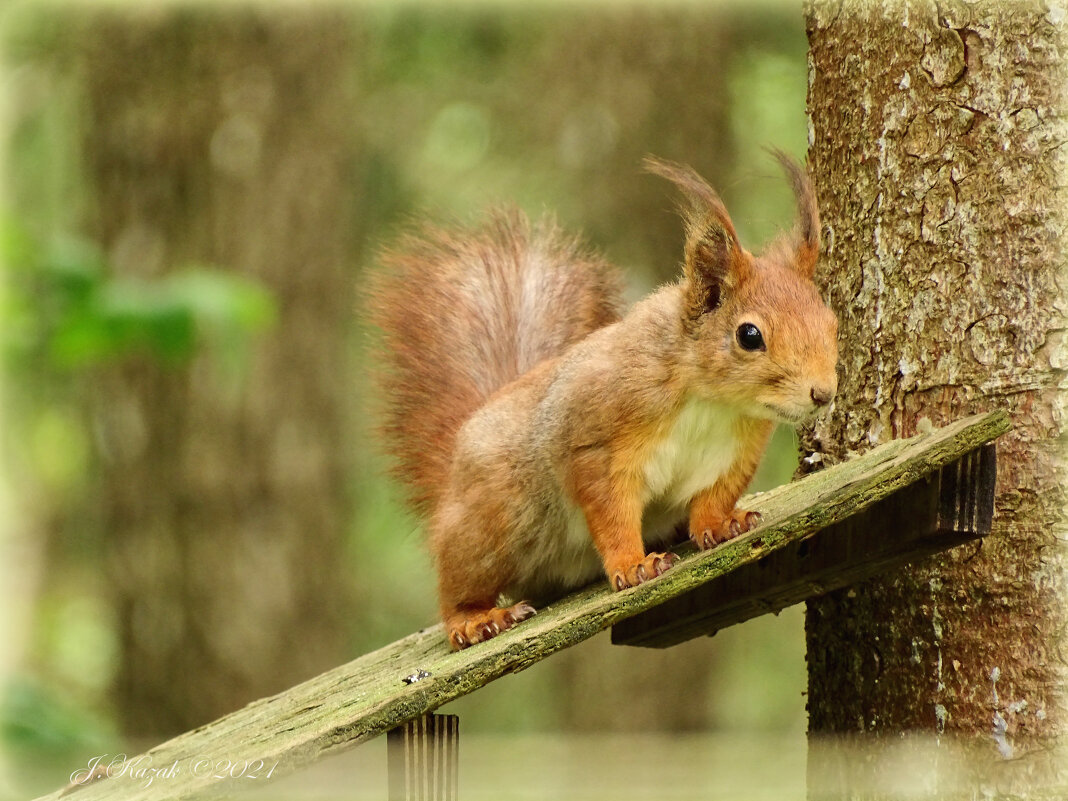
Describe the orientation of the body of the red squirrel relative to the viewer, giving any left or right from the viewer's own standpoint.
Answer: facing the viewer and to the right of the viewer

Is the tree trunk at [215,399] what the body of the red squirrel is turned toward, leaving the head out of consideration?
no
